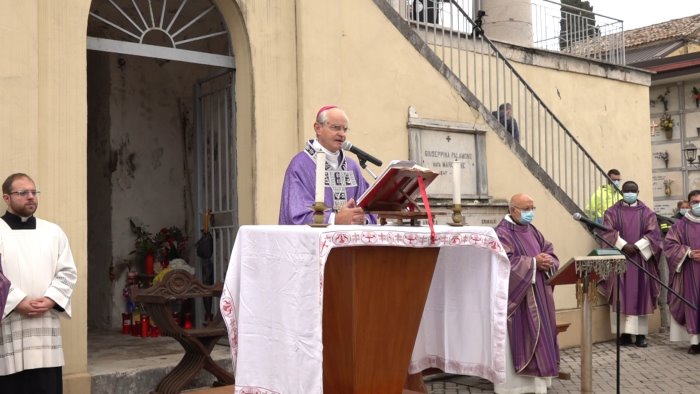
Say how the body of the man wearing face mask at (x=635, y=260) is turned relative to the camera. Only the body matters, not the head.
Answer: toward the camera

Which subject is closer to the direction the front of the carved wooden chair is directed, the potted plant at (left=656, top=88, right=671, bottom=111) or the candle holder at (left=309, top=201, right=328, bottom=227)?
the candle holder

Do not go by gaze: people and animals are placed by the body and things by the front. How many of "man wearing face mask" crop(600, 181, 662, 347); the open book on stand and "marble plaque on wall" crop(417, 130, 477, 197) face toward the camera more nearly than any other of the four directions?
2

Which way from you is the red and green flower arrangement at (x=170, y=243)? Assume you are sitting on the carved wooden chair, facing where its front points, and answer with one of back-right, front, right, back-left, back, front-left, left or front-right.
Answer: back-left

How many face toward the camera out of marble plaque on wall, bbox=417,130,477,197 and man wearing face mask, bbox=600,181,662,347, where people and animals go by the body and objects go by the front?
2

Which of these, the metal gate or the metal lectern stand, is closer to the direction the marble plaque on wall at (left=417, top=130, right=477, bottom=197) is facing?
the metal lectern stand

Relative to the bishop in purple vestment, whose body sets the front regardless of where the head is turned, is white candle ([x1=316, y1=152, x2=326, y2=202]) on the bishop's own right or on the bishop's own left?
on the bishop's own right

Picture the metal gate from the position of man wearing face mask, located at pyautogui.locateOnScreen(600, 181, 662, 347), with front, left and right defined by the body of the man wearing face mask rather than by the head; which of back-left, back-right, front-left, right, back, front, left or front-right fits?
front-right

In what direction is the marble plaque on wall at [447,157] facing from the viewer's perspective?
toward the camera

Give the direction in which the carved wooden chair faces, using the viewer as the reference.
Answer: facing the viewer and to the right of the viewer
